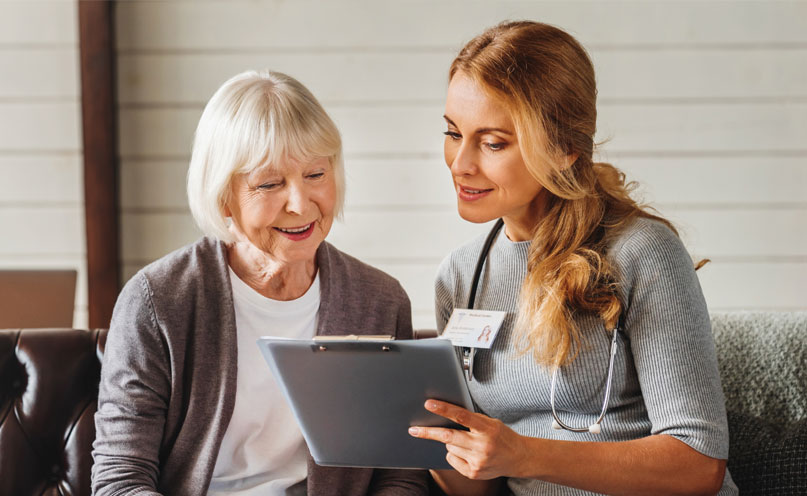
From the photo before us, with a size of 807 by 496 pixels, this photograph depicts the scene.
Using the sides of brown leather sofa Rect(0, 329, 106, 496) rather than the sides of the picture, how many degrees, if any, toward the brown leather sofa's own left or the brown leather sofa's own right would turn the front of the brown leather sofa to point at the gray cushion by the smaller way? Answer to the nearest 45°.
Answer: approximately 90° to the brown leather sofa's own left

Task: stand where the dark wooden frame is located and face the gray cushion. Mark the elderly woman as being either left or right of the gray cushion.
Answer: right

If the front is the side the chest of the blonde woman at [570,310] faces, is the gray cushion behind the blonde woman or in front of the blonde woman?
behind

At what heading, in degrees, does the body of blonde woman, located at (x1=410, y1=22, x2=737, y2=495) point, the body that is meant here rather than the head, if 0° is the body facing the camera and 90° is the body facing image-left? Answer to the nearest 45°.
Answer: approximately 45°

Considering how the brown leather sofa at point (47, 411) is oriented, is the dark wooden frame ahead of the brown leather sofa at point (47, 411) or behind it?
behind
